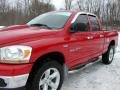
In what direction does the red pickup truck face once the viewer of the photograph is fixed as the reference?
facing the viewer and to the left of the viewer
